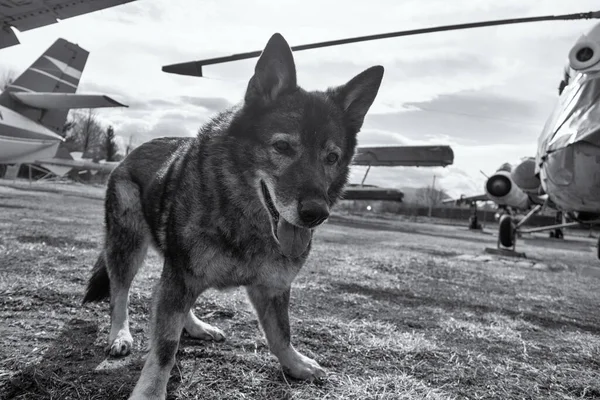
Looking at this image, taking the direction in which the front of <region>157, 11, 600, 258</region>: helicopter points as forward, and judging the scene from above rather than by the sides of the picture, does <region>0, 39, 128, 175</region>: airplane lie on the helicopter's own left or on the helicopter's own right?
on the helicopter's own right

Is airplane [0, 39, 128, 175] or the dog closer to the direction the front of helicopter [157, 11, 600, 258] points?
the dog

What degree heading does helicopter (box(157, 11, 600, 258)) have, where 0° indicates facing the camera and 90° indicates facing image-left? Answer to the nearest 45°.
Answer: approximately 0°

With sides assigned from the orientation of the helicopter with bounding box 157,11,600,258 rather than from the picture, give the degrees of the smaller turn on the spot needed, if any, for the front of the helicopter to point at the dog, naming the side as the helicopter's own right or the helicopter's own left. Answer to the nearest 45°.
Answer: approximately 45° to the helicopter's own right

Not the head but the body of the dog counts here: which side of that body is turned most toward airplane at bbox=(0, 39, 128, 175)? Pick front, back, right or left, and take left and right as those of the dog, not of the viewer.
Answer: back

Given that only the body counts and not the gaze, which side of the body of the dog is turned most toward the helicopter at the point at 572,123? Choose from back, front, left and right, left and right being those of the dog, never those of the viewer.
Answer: left

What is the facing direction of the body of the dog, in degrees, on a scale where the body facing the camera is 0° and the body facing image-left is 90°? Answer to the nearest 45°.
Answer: approximately 315°
